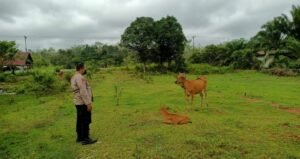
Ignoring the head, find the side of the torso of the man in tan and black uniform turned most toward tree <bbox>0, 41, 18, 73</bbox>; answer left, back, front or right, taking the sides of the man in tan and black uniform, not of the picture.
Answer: left

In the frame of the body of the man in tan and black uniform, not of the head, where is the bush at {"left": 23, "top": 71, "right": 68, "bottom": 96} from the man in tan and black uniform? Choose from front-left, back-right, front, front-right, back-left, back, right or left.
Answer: left

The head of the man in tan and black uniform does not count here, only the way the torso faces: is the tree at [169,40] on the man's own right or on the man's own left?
on the man's own left

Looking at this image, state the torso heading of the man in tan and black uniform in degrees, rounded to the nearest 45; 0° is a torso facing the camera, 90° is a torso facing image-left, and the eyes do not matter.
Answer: approximately 270°

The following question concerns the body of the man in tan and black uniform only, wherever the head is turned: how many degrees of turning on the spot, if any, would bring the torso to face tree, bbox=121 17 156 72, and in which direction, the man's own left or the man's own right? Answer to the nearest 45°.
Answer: approximately 90° to the man's own left

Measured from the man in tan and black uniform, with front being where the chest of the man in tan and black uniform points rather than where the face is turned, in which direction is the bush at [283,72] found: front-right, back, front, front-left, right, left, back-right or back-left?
front-left

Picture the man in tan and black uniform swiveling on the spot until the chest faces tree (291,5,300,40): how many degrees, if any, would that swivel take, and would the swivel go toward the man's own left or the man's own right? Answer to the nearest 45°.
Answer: approximately 45° to the man's own left
